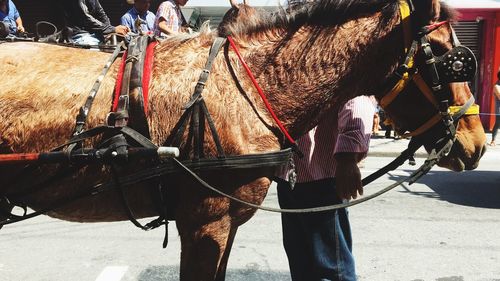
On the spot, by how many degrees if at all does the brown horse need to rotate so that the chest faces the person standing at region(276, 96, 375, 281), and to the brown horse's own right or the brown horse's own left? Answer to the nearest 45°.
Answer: approximately 45° to the brown horse's own left

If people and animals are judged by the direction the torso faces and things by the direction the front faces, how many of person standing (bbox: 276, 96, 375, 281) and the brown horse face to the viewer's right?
1

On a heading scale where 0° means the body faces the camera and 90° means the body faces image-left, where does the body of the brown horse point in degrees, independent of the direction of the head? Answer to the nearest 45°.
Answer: approximately 270°

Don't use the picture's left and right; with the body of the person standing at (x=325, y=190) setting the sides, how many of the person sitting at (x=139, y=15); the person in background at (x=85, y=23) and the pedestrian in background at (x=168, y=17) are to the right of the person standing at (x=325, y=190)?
3

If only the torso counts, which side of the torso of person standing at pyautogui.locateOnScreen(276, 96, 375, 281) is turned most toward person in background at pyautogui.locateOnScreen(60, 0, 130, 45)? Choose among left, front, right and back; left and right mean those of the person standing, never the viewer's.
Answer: right
